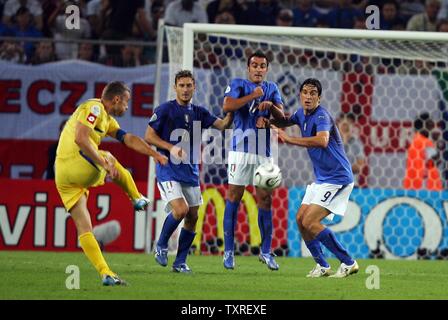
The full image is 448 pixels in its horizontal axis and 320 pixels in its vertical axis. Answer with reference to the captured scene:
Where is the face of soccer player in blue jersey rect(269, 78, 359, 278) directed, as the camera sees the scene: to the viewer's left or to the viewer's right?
to the viewer's left

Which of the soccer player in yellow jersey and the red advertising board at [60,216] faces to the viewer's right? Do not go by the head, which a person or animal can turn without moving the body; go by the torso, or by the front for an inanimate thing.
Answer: the soccer player in yellow jersey

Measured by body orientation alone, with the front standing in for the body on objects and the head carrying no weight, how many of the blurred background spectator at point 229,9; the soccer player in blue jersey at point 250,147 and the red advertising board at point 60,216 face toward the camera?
3

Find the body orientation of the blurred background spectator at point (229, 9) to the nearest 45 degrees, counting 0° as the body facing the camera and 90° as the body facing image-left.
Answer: approximately 0°

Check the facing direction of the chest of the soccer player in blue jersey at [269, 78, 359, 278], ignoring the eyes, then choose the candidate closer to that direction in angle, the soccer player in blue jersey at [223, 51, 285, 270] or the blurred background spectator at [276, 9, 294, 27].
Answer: the soccer player in blue jersey

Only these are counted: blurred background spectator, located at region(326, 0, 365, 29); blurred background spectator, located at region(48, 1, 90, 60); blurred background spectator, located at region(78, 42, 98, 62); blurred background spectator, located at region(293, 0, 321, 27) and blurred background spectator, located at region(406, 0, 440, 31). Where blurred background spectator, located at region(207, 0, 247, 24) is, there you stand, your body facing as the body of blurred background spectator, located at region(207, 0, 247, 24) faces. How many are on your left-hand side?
3

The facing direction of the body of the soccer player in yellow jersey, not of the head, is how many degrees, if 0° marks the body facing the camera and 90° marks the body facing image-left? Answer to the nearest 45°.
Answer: approximately 270°

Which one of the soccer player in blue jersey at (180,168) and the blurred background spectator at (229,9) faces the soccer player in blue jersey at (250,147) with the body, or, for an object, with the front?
the blurred background spectator

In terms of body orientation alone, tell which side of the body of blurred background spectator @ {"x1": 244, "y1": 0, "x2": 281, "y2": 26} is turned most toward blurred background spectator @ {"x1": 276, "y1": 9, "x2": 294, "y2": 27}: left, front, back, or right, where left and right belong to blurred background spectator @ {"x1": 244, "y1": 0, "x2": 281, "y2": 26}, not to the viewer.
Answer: left
